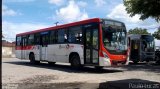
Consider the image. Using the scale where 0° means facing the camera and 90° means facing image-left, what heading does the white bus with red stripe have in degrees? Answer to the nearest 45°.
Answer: approximately 315°

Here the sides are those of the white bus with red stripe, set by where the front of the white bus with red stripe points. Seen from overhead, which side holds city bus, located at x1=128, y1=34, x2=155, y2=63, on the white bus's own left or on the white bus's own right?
on the white bus's own left

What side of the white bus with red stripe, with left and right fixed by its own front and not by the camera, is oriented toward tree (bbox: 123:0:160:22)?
left

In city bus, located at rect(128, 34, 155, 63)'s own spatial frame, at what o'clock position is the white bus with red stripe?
The white bus with red stripe is roughly at 2 o'clock from the city bus.
